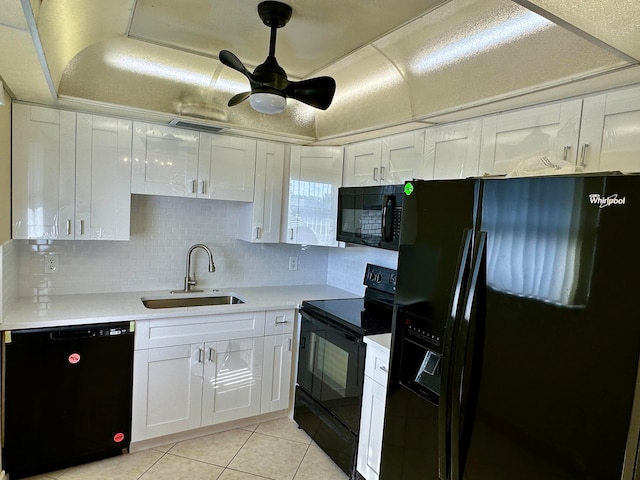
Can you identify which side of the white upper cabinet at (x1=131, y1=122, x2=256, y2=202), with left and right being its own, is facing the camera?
front

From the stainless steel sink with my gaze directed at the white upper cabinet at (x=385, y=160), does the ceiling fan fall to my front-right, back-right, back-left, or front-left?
front-right

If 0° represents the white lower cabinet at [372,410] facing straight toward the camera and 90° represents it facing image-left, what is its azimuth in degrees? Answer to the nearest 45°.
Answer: approximately 45°

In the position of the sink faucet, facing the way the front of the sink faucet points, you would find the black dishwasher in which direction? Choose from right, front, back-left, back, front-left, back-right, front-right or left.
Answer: right

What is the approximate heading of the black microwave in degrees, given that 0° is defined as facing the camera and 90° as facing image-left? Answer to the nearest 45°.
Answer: approximately 45°

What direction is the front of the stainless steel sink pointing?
toward the camera

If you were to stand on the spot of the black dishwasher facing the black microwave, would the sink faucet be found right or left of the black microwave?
left

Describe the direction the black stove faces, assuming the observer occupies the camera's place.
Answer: facing the viewer and to the left of the viewer

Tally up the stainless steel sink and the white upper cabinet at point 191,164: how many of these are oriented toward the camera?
2

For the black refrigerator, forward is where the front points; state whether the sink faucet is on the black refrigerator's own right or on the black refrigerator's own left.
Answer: on the black refrigerator's own right

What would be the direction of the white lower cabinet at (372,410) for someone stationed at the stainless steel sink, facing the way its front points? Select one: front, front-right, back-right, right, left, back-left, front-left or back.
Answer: front-left

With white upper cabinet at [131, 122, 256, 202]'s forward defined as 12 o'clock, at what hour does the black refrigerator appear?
The black refrigerator is roughly at 11 o'clock from the white upper cabinet.
